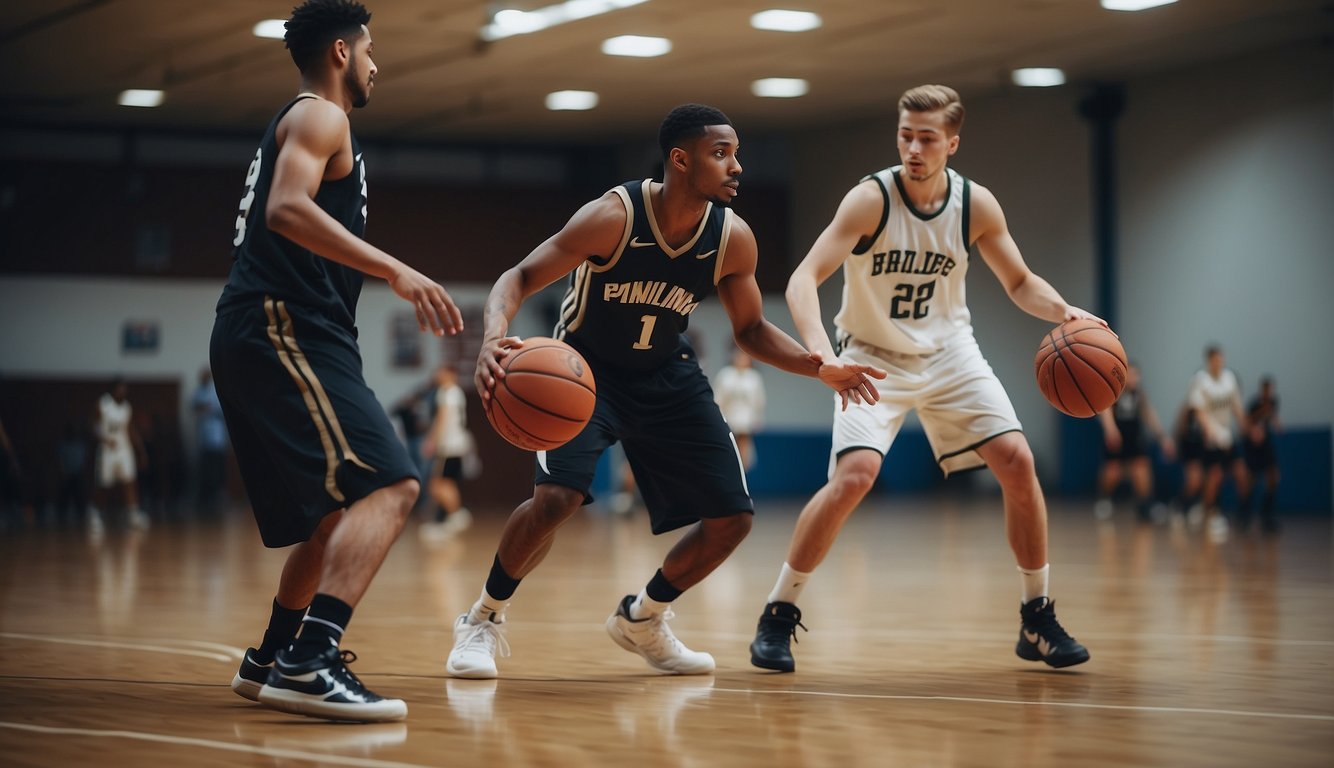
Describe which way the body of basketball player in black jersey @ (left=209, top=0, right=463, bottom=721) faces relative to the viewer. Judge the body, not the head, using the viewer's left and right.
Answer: facing to the right of the viewer

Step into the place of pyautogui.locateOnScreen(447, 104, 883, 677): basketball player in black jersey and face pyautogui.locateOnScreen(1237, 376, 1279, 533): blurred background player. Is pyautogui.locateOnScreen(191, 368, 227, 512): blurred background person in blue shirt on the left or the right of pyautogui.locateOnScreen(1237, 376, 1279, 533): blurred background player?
left

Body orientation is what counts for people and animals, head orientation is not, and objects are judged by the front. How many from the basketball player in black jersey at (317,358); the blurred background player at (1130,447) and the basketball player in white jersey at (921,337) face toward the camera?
2

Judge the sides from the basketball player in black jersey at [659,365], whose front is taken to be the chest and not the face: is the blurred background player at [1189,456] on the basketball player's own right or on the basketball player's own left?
on the basketball player's own left

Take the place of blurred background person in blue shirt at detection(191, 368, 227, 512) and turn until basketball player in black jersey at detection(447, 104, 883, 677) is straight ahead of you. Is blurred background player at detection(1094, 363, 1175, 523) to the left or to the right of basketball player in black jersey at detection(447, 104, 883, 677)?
left

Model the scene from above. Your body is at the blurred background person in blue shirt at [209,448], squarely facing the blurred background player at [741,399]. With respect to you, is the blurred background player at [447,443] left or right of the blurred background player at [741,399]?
right

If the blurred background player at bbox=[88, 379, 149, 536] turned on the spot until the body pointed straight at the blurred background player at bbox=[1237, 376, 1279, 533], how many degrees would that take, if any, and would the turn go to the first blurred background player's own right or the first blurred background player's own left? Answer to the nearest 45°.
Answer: approximately 45° to the first blurred background player's own left

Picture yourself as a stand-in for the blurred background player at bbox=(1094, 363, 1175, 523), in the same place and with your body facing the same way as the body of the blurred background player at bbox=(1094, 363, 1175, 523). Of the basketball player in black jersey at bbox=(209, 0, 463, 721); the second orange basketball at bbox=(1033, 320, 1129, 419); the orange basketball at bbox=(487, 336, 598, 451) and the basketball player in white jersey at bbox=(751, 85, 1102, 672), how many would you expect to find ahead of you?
4

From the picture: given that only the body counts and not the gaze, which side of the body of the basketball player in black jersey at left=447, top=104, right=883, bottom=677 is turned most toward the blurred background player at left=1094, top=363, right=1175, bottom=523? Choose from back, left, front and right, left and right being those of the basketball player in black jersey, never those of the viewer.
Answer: left

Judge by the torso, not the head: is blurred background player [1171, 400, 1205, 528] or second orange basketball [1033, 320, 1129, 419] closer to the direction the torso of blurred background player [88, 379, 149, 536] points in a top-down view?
the second orange basketball
